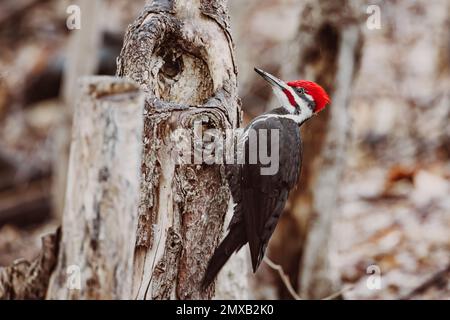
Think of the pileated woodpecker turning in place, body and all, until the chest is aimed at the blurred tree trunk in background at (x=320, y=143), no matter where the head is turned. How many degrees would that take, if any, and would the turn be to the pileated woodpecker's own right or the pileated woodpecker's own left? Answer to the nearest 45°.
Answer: approximately 90° to the pileated woodpecker's own right

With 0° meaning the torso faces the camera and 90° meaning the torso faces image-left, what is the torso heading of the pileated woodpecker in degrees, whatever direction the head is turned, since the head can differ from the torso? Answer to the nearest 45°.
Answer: approximately 90°
